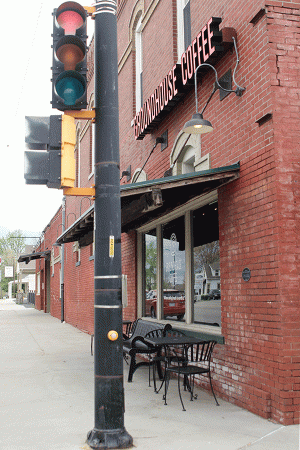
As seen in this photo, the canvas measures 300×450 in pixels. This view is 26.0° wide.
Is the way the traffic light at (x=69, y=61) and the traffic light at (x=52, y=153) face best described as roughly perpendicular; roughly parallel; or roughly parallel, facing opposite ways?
roughly perpendicular

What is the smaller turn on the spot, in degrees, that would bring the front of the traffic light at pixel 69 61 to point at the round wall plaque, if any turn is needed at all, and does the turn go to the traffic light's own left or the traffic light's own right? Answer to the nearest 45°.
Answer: approximately 135° to the traffic light's own left

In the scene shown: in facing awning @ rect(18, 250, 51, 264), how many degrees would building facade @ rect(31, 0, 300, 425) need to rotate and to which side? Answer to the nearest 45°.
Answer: approximately 135° to its right

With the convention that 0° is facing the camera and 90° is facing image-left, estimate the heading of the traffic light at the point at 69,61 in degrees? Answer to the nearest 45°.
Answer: approximately 0°

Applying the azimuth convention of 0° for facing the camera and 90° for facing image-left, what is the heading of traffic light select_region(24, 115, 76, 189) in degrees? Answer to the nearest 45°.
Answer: approximately 90°

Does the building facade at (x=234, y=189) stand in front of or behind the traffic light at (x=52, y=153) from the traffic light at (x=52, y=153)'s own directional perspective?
behind

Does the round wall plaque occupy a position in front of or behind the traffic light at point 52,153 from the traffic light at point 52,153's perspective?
behind

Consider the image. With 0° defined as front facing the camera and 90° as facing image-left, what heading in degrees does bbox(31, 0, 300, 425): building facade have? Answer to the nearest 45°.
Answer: approximately 45°

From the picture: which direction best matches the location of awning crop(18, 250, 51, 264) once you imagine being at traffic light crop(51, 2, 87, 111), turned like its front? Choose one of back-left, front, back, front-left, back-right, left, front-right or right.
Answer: back
